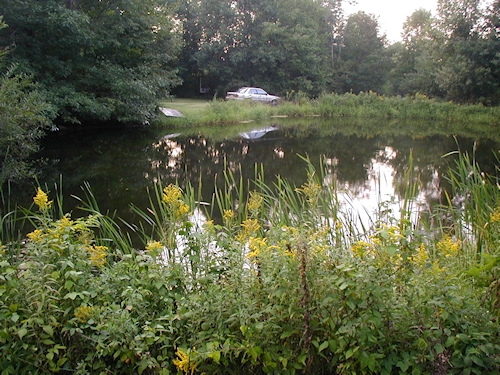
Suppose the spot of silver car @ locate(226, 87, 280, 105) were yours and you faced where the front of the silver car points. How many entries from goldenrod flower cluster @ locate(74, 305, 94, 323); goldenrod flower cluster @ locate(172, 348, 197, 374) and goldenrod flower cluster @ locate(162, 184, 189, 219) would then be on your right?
3

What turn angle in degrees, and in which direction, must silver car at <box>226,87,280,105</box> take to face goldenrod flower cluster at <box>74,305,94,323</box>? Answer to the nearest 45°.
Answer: approximately 90° to its right

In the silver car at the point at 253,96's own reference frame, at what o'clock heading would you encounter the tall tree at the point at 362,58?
The tall tree is roughly at 10 o'clock from the silver car.

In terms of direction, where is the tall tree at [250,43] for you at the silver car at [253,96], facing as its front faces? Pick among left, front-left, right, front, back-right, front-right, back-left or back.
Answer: left

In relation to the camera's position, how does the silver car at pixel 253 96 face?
facing to the right of the viewer

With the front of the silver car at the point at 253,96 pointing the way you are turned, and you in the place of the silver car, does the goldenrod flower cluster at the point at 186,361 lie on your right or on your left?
on your right

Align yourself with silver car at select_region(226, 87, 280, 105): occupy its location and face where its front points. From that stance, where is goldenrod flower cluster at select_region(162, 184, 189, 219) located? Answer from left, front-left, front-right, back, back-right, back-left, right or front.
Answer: right
